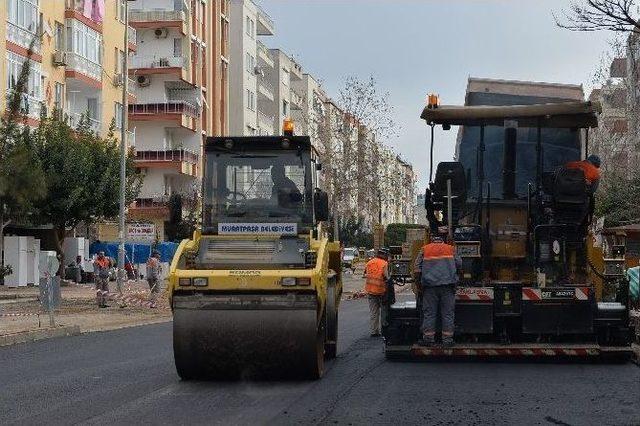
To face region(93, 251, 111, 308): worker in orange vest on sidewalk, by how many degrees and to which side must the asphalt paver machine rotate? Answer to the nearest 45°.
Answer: approximately 45° to its left

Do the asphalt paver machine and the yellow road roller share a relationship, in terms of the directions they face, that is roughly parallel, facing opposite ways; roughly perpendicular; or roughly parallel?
roughly parallel, facing opposite ways

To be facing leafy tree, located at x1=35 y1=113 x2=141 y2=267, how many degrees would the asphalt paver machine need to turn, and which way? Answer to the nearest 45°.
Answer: approximately 45° to its left

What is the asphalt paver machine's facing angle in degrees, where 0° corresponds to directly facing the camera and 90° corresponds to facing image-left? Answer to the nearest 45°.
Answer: approximately 180°

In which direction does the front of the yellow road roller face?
toward the camera

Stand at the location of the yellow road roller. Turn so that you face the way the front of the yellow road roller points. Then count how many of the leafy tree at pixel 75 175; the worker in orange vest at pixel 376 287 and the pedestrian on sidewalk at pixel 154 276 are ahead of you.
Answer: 0

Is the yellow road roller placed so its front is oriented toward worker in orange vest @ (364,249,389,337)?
no

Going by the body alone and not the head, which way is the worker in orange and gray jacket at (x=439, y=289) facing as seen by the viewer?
away from the camera

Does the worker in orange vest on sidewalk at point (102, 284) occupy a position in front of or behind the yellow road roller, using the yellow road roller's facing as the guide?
behind

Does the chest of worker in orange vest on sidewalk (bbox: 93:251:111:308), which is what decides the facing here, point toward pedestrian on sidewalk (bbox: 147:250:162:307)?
no

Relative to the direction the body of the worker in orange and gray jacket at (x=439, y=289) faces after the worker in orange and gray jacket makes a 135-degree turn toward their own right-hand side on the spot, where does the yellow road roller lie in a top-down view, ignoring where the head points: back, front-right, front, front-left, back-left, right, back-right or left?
right

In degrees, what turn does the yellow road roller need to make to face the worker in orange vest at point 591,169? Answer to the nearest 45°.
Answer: approximately 90° to its left
